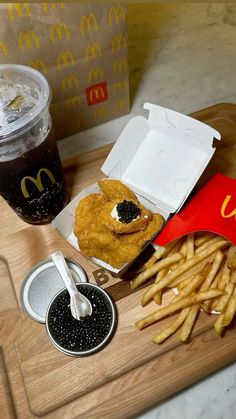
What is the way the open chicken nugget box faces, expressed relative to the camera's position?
facing the viewer and to the left of the viewer
